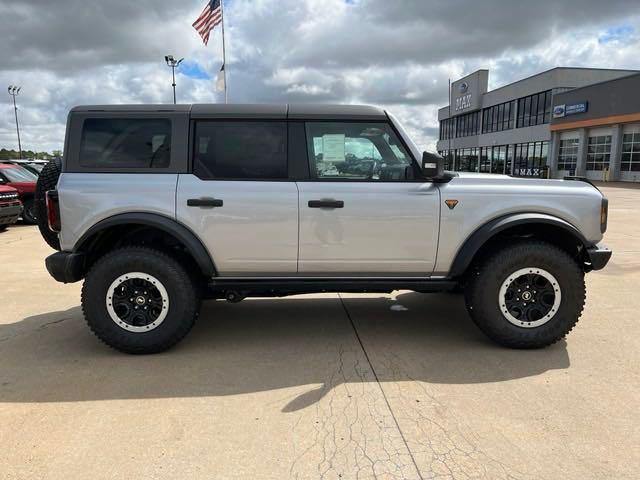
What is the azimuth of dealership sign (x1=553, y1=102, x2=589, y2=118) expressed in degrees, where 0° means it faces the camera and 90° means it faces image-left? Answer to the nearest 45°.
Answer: approximately 45°

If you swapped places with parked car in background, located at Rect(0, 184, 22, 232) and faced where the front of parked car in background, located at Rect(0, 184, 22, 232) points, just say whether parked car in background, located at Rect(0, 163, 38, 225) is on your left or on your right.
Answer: on your left

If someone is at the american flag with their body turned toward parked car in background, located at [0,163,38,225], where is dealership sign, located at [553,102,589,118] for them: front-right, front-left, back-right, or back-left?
back-left

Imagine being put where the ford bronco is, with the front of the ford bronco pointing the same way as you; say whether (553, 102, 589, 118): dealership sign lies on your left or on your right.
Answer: on your left

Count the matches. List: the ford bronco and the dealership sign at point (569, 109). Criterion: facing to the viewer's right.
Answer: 1

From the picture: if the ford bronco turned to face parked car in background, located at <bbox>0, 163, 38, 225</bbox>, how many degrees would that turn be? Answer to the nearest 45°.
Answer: approximately 135° to its left

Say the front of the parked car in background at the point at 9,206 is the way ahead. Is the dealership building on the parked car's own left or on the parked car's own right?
on the parked car's own left

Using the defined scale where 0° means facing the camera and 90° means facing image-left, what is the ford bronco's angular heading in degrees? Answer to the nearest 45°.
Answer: approximately 270°
